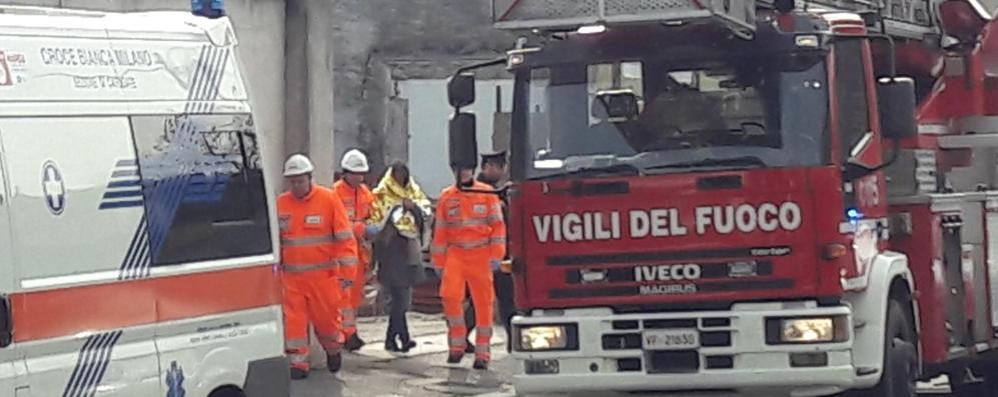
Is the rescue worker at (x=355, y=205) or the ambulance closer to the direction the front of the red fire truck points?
the ambulance

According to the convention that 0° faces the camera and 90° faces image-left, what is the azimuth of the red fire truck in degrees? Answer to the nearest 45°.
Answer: approximately 0°

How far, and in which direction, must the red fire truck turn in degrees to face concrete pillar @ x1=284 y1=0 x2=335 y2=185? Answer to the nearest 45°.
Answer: approximately 135° to its right

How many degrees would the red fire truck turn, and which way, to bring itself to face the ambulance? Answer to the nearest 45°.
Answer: approximately 45° to its right
